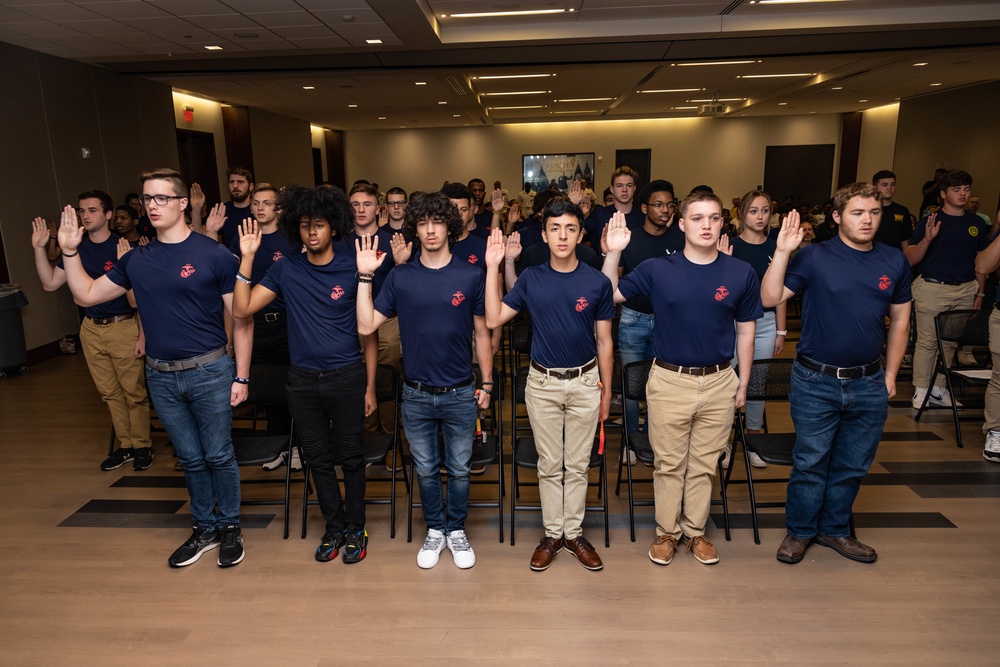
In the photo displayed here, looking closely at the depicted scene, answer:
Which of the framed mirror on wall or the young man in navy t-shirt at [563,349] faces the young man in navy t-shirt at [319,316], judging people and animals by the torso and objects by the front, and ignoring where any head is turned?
the framed mirror on wall

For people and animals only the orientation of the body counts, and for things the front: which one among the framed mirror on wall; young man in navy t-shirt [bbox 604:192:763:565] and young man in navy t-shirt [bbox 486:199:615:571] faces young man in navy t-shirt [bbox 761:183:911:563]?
the framed mirror on wall

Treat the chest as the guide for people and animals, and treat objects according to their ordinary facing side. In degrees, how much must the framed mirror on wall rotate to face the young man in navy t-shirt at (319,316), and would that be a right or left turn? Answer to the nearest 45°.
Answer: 0° — it already faces them

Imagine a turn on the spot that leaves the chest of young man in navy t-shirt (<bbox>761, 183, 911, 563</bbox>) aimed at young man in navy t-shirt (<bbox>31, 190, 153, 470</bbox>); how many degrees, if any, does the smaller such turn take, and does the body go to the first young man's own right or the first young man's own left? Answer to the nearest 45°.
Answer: approximately 90° to the first young man's own right

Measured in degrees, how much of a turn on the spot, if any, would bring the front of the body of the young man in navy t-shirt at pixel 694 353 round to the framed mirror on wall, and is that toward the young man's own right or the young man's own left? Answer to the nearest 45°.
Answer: approximately 180°

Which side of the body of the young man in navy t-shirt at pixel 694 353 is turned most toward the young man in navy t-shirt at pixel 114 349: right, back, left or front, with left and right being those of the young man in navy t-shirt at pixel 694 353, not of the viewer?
right
